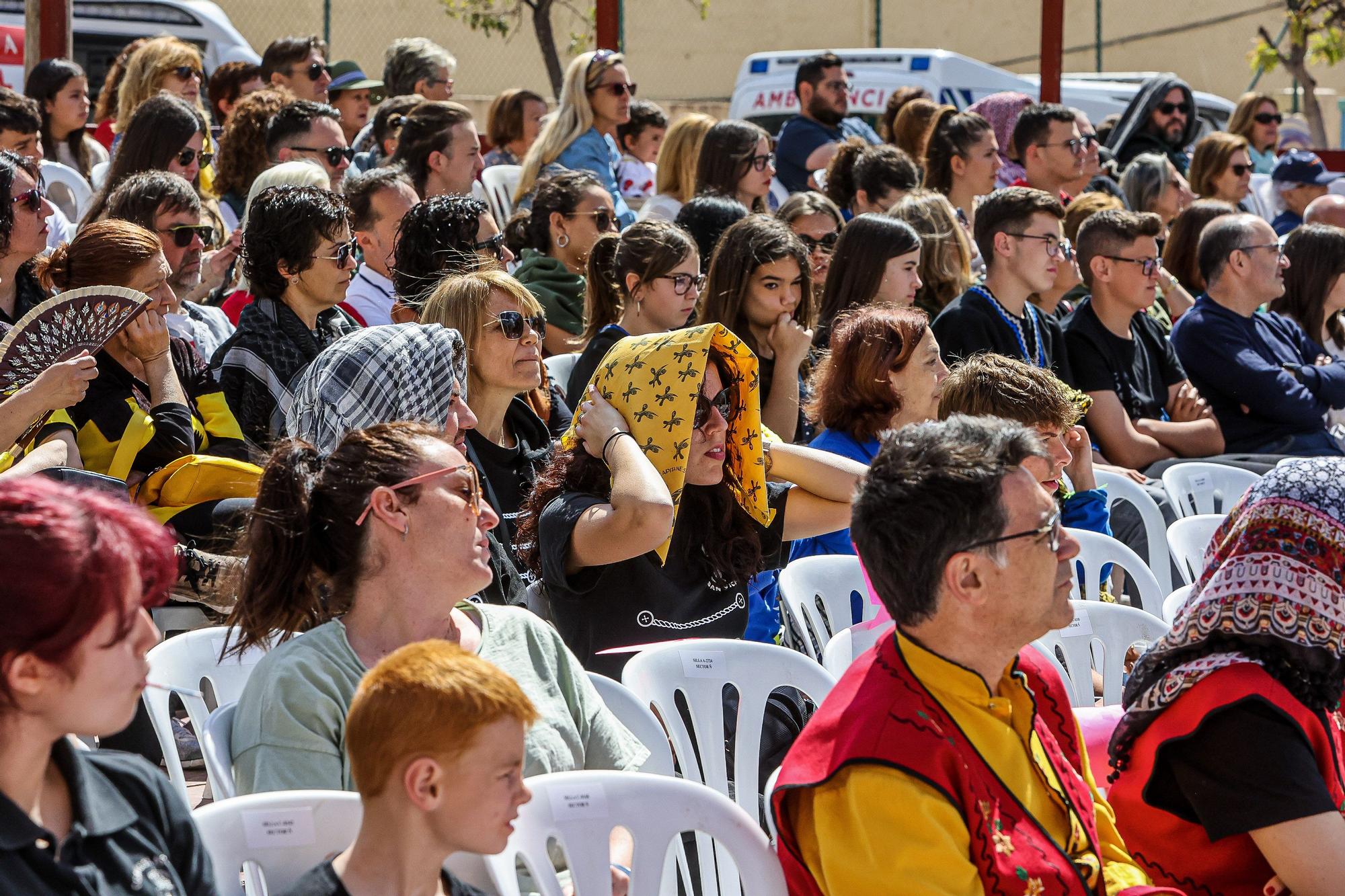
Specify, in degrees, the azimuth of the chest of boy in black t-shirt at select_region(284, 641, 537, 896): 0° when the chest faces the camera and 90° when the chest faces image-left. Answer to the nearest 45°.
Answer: approximately 270°

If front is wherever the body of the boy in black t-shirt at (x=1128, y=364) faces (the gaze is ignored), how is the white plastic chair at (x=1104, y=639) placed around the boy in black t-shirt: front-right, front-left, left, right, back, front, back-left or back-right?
front-right

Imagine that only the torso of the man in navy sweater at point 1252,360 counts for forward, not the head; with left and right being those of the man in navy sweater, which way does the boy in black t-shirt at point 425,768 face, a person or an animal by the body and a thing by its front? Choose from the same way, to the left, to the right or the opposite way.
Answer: the same way

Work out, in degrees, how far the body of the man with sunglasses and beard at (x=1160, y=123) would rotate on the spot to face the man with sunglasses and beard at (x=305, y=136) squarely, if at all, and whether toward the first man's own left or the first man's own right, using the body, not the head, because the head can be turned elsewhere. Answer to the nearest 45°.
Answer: approximately 90° to the first man's own right

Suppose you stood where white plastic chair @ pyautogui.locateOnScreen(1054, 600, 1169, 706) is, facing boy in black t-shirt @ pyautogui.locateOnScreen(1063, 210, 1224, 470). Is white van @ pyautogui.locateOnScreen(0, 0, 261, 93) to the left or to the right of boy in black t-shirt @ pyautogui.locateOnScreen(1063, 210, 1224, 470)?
left

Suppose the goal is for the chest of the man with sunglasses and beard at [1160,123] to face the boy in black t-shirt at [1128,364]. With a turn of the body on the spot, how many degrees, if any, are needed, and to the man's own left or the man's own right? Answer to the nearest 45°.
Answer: approximately 45° to the man's own right

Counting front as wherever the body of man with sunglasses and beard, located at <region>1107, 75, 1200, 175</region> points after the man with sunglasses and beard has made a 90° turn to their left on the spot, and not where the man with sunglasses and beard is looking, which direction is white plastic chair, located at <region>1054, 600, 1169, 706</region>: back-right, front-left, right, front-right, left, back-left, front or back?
back-right

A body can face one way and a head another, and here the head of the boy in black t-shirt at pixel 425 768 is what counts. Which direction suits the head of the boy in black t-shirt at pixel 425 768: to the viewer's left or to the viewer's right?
to the viewer's right
